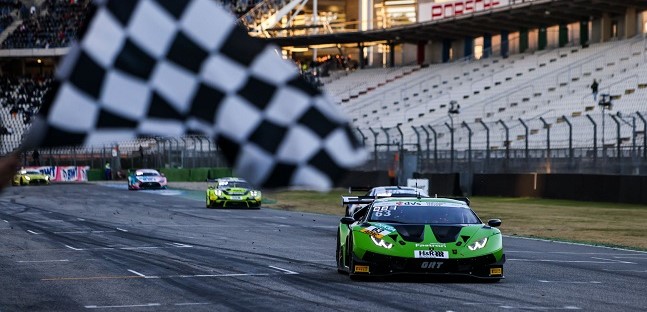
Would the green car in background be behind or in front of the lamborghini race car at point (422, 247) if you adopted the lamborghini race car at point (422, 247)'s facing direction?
behind

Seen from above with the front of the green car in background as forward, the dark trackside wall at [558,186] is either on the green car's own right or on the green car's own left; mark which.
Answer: on the green car's own left

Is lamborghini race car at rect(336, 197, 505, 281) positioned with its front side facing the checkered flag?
yes

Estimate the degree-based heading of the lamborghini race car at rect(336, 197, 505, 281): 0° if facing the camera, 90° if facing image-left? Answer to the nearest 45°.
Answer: approximately 0°

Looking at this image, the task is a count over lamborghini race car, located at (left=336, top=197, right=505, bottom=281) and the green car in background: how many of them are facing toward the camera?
2

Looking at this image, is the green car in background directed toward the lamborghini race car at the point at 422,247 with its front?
yes

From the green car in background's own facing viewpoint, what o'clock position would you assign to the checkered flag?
The checkered flag is roughly at 12 o'clock from the green car in background.
